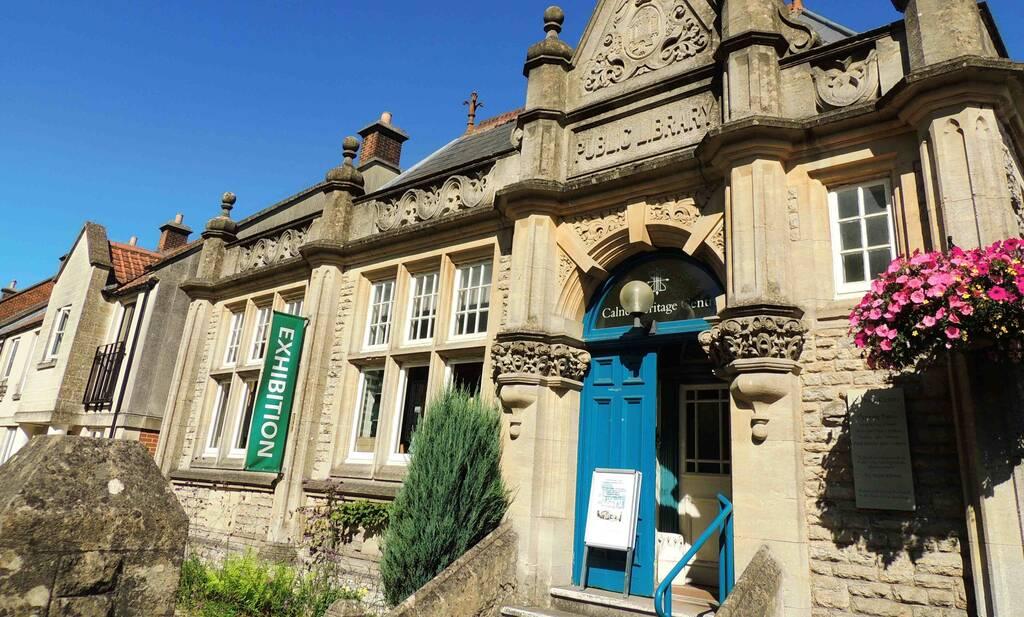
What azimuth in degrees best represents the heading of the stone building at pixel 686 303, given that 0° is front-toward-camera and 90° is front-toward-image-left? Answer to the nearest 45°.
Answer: approximately 45°

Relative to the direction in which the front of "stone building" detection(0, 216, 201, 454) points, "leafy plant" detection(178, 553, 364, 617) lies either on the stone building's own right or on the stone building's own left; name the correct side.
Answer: on the stone building's own left

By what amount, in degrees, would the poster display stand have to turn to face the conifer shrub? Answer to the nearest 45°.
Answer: approximately 45° to its right

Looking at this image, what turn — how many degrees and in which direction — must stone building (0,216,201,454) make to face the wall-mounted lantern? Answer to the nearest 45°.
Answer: approximately 45° to its left

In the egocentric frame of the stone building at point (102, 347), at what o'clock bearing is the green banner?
The green banner is roughly at 10 o'clock from the stone building.

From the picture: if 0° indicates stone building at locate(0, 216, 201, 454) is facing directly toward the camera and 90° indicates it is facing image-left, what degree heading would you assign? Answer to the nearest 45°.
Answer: approximately 45°

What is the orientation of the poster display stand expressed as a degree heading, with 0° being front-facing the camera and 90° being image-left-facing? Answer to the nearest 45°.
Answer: approximately 45°
